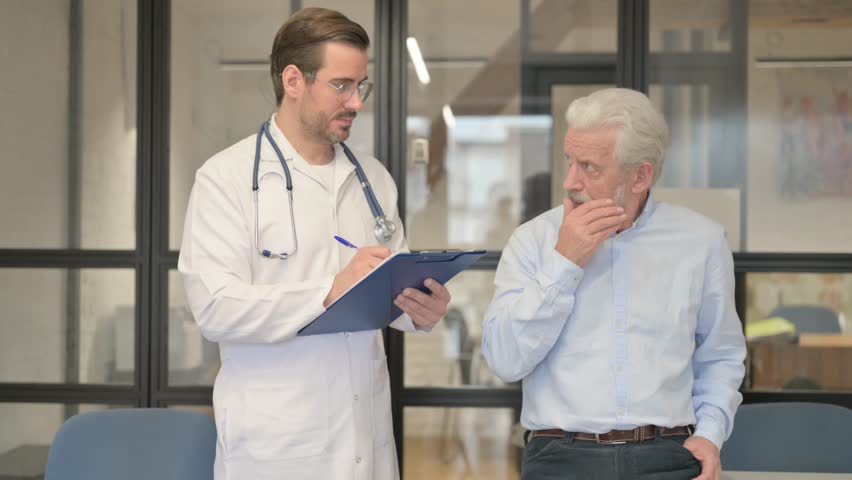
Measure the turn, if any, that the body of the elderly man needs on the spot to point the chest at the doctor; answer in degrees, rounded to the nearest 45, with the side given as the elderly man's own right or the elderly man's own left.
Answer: approximately 90° to the elderly man's own right

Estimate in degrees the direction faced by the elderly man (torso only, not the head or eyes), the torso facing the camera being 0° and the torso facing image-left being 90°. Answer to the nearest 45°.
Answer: approximately 0°

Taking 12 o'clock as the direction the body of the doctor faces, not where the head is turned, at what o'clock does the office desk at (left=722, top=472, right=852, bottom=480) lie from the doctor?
The office desk is roughly at 11 o'clock from the doctor.

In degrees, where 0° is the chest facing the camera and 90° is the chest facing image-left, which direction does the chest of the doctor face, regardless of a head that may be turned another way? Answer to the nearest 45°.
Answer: approximately 315°

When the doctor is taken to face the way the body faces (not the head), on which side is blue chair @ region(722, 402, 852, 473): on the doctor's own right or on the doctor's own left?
on the doctor's own left

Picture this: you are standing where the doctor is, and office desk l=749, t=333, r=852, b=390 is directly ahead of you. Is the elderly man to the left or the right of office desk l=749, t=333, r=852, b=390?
right

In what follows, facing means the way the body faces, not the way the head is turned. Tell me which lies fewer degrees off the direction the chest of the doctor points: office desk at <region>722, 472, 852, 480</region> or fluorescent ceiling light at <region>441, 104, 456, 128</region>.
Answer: the office desk

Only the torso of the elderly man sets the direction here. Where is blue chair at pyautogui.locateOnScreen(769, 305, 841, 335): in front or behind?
behind
